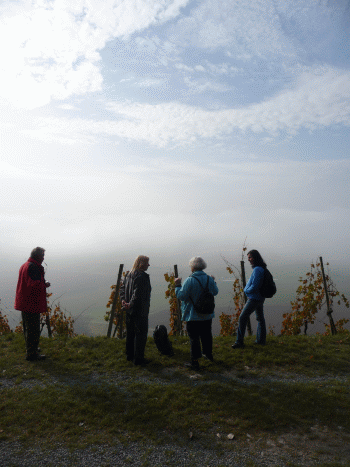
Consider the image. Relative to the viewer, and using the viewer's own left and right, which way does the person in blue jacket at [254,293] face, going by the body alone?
facing to the left of the viewer

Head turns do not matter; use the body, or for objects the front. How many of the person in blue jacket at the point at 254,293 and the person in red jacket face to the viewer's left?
1

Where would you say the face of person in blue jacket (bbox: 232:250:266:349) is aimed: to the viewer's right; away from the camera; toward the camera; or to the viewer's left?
to the viewer's left

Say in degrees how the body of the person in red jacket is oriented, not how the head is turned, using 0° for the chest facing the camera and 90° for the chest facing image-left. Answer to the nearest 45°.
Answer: approximately 270°
